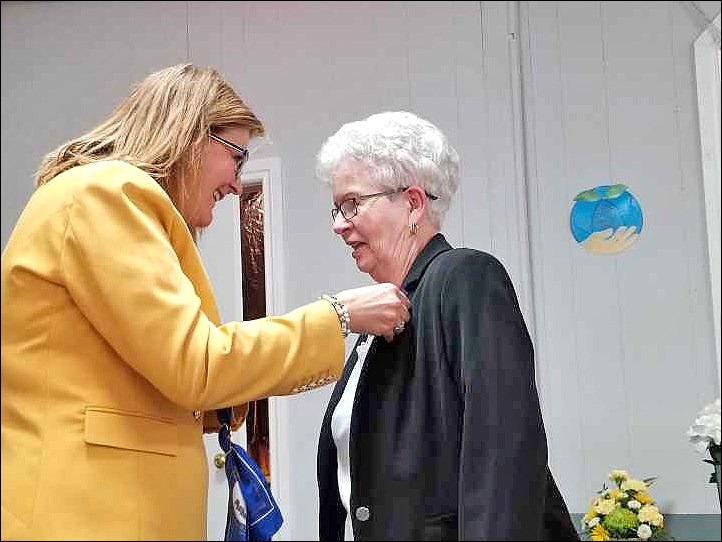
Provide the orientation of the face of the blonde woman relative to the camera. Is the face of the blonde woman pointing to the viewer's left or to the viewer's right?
to the viewer's right

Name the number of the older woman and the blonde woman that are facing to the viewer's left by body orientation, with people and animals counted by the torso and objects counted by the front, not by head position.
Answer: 1

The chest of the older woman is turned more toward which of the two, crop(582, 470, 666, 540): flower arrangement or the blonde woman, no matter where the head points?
the blonde woman

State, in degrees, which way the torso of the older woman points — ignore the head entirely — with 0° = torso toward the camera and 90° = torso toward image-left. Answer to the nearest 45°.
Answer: approximately 90°

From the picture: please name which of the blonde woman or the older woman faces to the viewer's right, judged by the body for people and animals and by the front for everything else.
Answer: the blonde woman

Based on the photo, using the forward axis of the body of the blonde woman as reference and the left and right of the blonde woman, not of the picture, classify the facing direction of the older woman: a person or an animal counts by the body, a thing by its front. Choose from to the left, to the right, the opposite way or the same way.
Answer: the opposite way

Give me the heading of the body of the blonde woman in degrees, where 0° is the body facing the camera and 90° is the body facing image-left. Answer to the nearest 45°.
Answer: approximately 270°

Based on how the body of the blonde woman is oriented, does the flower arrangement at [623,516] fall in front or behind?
in front

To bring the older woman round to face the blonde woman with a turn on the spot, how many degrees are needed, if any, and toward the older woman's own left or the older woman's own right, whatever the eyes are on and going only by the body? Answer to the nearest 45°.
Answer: approximately 45° to the older woman's own left
